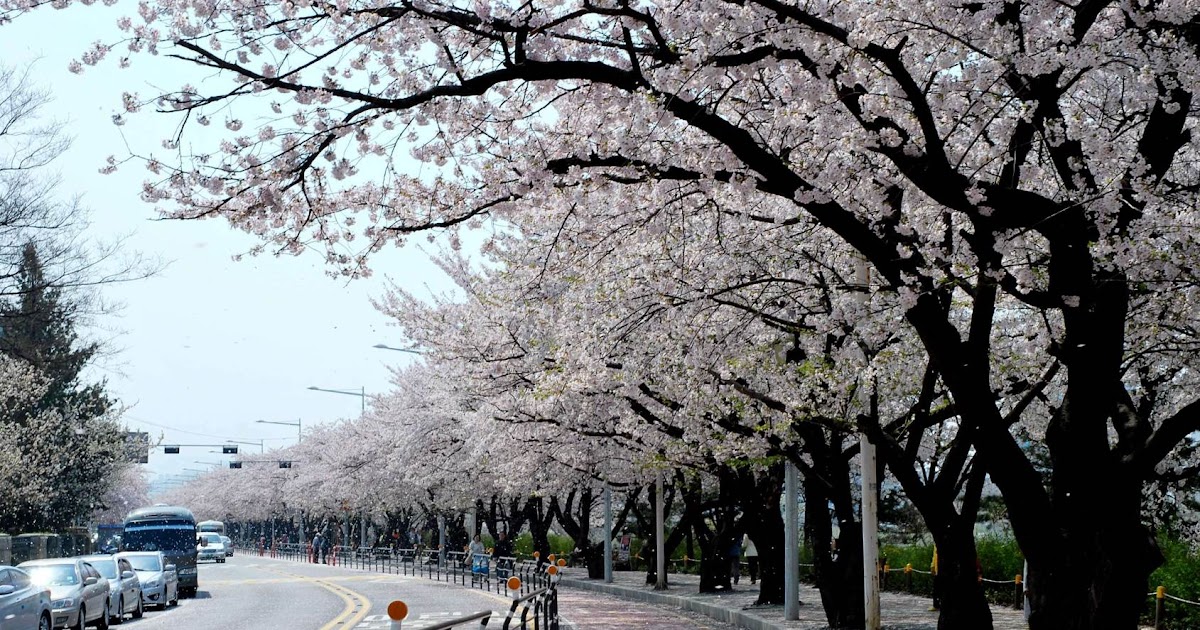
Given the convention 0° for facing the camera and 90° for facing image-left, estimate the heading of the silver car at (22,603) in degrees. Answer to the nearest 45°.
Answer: approximately 45°

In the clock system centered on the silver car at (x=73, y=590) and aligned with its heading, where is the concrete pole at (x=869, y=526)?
The concrete pole is roughly at 9 o'clock from the silver car.

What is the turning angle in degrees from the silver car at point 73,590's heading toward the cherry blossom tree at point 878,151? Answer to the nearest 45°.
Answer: approximately 45° to its left

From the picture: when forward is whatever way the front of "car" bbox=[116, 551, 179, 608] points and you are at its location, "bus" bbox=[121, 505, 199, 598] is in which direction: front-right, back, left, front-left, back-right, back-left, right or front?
back-right

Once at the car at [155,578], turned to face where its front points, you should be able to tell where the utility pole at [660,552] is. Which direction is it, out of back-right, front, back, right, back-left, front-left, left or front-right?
back-left

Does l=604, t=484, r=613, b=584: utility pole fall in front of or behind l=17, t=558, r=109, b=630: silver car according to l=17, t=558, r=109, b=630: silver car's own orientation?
behind

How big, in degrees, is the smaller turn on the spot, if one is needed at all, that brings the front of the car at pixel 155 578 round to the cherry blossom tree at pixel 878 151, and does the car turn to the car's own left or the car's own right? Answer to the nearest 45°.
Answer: approximately 45° to the car's own left

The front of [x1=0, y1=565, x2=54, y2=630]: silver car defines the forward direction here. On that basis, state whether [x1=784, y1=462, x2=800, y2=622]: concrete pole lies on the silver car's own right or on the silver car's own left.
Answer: on the silver car's own left

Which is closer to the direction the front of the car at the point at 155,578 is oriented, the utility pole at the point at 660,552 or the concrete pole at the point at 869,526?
the concrete pole

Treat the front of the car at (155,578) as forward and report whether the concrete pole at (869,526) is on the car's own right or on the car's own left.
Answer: on the car's own left

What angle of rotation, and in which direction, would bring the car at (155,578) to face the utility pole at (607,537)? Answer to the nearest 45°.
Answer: approximately 135° to its left
